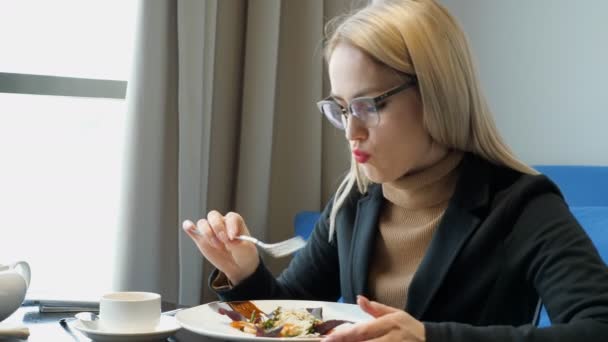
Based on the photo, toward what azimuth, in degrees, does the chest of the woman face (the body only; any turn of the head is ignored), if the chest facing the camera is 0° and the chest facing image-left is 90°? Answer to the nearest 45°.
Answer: approximately 45°

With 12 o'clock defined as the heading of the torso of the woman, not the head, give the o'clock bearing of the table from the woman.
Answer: The table is roughly at 1 o'clock from the woman.

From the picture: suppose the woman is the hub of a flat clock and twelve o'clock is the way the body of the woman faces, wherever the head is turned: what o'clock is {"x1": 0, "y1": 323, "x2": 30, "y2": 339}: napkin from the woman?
The napkin is roughly at 1 o'clock from the woman.

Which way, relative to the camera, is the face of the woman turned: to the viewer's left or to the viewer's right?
to the viewer's left
